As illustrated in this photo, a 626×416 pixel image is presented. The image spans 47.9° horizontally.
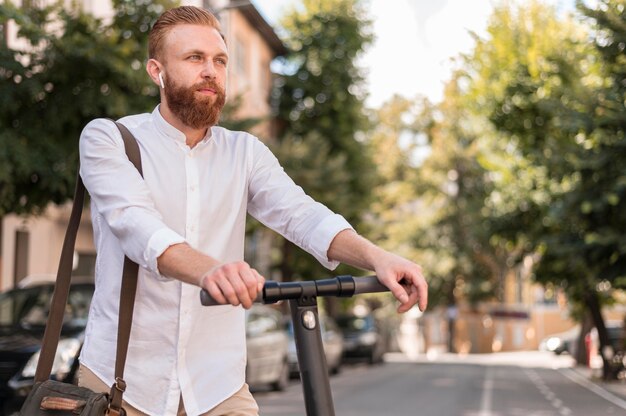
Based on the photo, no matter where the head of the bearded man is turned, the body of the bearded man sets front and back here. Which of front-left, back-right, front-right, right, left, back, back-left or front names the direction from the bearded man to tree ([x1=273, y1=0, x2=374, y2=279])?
back-left

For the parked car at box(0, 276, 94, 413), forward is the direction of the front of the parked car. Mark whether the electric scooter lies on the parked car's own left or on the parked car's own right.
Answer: on the parked car's own left

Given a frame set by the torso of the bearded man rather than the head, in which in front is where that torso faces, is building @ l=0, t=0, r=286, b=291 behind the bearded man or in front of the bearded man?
behind

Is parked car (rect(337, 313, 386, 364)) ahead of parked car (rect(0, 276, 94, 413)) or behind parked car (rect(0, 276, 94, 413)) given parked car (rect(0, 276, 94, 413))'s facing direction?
behind

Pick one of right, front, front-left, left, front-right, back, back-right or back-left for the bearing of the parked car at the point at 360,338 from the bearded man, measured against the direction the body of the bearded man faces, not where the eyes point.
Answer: back-left

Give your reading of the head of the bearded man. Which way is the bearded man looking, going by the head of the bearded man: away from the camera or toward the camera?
toward the camera

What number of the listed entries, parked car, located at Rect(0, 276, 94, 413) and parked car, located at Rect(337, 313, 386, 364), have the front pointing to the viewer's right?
0

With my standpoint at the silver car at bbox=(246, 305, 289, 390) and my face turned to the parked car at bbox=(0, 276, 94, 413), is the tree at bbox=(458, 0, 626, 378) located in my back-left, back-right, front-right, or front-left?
back-left

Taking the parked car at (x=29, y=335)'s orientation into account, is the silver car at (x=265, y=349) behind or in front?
behind

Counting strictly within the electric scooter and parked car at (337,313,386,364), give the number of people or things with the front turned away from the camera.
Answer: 0

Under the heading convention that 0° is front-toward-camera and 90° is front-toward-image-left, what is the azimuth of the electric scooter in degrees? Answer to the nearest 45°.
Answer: approximately 315°

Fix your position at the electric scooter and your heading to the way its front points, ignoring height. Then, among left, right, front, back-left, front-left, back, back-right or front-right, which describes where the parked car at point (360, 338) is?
back-left

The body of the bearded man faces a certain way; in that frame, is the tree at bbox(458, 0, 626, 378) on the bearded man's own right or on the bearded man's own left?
on the bearded man's own left

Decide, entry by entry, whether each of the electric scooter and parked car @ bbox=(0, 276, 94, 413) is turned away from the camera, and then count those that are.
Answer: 0
